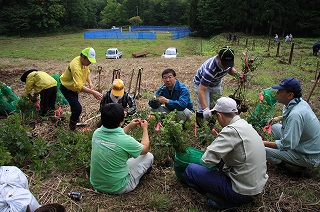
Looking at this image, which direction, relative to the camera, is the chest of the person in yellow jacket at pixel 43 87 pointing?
to the viewer's left

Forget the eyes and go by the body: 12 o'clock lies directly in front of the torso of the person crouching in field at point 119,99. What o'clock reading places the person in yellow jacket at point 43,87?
The person in yellow jacket is roughly at 4 o'clock from the person crouching in field.

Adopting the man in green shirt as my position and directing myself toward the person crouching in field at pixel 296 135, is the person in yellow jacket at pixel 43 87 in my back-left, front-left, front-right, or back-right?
back-left

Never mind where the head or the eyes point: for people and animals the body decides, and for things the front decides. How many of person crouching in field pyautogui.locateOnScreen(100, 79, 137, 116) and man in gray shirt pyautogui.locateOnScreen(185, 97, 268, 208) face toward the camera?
1

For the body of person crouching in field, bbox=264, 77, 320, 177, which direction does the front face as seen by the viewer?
to the viewer's left

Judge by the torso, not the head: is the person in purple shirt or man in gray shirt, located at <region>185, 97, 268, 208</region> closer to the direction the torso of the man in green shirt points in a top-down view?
the person in purple shirt

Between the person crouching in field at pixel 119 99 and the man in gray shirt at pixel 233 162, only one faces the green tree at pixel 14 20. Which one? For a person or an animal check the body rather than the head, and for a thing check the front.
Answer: the man in gray shirt

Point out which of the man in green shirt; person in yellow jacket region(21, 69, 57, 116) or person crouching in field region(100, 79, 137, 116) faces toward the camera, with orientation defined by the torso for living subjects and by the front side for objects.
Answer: the person crouching in field

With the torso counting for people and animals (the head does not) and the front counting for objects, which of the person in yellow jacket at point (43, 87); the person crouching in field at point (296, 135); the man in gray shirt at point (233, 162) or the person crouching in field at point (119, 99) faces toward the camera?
the person crouching in field at point (119, 99)

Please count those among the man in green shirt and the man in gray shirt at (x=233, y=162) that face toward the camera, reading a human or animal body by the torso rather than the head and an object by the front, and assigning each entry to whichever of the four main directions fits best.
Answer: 0

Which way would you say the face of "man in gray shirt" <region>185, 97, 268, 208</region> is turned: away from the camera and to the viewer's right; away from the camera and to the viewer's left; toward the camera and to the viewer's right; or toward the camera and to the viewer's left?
away from the camera and to the viewer's left

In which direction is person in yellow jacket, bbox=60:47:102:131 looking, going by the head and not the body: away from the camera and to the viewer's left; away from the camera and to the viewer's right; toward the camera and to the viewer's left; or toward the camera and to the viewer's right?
toward the camera and to the viewer's right

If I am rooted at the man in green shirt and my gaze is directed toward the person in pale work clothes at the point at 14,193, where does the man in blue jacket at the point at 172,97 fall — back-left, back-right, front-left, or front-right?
back-right

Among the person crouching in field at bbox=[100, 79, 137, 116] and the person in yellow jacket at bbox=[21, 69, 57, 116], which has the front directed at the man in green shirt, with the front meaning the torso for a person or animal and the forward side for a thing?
the person crouching in field

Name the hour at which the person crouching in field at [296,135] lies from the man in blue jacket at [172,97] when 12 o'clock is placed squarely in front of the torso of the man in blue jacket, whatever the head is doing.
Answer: The person crouching in field is roughly at 9 o'clock from the man in blue jacket.

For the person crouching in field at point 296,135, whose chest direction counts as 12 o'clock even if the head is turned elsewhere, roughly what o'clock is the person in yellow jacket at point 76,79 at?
The person in yellow jacket is roughly at 12 o'clock from the person crouching in field.
